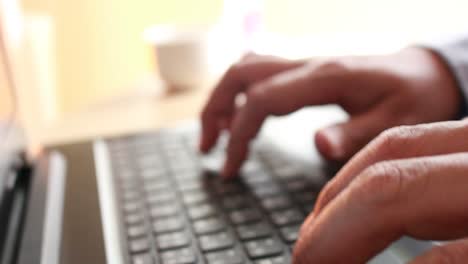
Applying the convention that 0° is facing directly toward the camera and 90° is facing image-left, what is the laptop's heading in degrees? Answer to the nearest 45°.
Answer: approximately 270°
